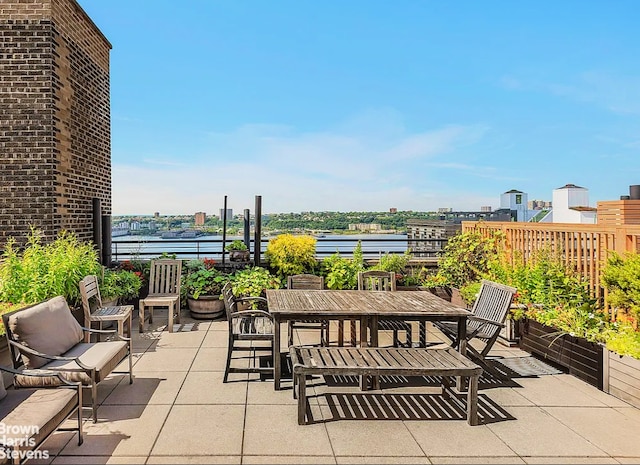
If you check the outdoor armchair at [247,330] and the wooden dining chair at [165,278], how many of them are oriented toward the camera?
1

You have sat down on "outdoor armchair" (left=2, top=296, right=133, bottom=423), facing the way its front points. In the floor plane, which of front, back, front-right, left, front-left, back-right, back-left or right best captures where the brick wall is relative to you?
back-left

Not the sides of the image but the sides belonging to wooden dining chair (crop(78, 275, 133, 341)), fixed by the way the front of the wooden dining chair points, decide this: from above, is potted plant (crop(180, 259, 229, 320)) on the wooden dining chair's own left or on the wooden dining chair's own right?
on the wooden dining chair's own left

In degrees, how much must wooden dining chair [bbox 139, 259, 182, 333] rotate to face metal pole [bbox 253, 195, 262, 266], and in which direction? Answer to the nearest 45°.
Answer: approximately 135° to its left

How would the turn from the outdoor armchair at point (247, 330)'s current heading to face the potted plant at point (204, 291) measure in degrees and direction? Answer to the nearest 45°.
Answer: approximately 90° to its left

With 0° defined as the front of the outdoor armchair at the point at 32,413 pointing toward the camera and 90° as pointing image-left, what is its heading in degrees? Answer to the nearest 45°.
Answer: approximately 315°

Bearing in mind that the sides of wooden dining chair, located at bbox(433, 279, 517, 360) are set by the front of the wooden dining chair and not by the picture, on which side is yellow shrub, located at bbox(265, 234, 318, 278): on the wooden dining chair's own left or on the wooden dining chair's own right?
on the wooden dining chair's own right

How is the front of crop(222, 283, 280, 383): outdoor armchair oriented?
to the viewer's right

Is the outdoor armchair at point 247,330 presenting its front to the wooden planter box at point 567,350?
yes

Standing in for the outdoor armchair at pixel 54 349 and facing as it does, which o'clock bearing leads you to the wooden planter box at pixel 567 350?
The wooden planter box is roughly at 11 o'clock from the outdoor armchair.

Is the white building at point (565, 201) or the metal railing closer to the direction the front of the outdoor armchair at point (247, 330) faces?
the white building

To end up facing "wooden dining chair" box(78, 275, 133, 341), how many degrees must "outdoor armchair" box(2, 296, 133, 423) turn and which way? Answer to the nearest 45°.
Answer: approximately 135° to its left

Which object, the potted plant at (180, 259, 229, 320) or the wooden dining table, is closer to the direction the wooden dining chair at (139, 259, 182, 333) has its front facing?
the wooden dining table
